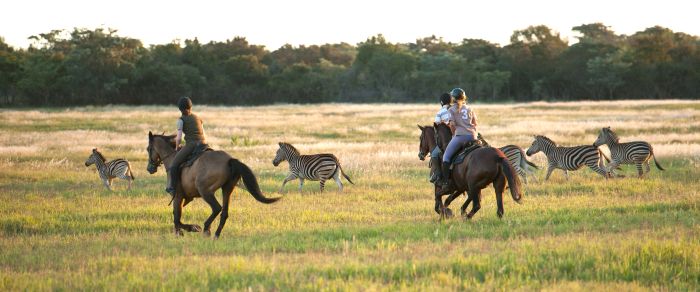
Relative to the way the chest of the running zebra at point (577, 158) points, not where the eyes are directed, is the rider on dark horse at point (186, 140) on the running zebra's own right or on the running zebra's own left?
on the running zebra's own left

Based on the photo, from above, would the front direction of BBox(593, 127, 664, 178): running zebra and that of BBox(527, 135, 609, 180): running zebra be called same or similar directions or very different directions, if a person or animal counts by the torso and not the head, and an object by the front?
same or similar directions

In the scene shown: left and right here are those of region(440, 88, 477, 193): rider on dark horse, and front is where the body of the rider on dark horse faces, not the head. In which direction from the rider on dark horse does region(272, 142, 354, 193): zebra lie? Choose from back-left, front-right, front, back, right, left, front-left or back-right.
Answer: front

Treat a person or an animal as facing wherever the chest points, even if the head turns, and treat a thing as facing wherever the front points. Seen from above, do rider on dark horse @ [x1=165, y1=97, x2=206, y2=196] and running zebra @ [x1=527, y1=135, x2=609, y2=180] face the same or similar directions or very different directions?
same or similar directions

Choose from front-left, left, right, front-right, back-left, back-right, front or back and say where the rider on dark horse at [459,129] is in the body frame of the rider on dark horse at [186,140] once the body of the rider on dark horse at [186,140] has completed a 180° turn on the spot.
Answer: front-left

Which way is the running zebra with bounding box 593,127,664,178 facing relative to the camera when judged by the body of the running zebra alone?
to the viewer's left

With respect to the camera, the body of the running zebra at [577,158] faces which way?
to the viewer's left

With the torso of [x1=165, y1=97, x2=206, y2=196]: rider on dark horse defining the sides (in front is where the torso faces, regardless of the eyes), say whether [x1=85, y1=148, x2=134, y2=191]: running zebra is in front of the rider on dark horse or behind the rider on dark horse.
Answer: in front

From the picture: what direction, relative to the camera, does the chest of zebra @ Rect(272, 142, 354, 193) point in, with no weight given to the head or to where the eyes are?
to the viewer's left

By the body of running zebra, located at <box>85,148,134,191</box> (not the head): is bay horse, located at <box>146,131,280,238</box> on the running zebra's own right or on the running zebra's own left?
on the running zebra's own left

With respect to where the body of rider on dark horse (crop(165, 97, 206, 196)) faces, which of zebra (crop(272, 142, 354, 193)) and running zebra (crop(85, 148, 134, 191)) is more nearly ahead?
the running zebra

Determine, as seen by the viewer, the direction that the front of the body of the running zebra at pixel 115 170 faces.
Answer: to the viewer's left

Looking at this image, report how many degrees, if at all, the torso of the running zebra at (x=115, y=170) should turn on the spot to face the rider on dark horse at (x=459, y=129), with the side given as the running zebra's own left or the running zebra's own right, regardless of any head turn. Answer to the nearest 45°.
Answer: approximately 135° to the running zebra's own left
